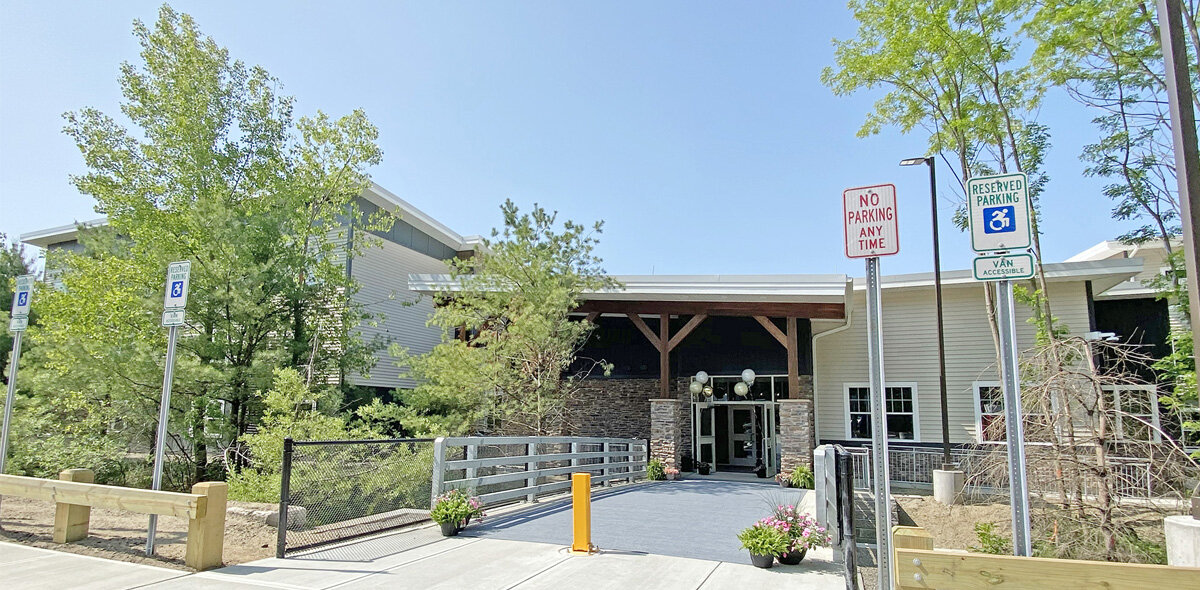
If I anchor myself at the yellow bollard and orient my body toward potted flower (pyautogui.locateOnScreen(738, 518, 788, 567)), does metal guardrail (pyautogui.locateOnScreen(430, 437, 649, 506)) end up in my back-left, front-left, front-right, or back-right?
back-left

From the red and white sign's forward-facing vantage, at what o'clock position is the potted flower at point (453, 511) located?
The potted flower is roughly at 4 o'clock from the red and white sign.

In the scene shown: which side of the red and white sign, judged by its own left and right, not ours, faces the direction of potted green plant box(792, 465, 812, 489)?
back

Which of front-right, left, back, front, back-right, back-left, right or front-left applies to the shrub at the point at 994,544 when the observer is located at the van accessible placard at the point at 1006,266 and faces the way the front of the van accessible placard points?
back

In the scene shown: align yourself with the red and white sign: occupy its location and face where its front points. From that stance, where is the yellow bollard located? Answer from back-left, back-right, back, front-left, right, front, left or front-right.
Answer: back-right

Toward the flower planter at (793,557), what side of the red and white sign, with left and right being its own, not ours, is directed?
back

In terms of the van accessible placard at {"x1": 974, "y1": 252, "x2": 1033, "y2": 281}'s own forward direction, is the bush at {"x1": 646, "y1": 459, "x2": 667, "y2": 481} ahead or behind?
behind

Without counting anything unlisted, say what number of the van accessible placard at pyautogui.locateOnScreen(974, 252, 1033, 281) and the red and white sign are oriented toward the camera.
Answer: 2

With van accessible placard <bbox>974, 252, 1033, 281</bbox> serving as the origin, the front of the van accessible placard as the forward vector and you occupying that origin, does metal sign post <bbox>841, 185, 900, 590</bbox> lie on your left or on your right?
on your right

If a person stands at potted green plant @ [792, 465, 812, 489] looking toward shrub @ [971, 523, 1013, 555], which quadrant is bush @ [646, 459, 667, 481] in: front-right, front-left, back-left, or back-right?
back-right

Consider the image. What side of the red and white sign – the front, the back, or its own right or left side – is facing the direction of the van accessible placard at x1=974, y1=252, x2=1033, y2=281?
left

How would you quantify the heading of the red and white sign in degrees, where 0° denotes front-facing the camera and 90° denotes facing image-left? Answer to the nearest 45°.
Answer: approximately 0°

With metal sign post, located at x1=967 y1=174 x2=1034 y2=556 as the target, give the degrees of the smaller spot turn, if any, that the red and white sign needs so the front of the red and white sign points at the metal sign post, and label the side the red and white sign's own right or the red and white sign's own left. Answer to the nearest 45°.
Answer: approximately 90° to the red and white sign's own left
